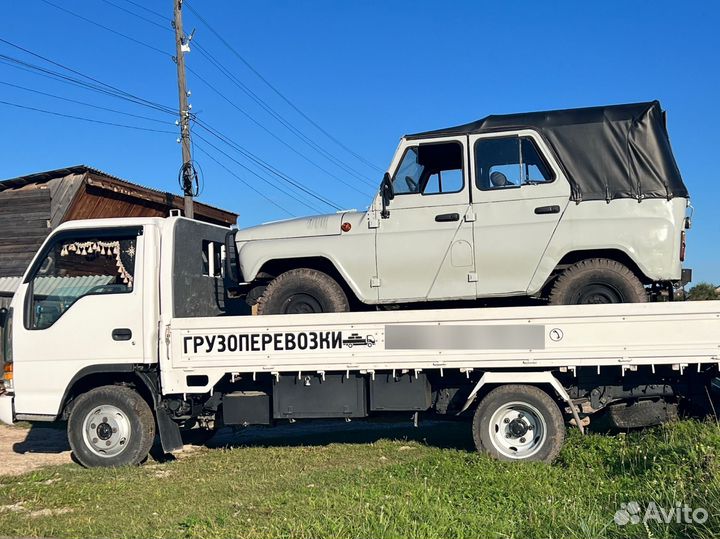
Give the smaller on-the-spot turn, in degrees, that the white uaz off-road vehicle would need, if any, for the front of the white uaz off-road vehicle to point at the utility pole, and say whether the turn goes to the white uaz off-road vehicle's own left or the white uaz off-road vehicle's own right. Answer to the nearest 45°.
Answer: approximately 45° to the white uaz off-road vehicle's own right

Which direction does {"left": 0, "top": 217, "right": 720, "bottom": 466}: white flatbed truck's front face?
to the viewer's left

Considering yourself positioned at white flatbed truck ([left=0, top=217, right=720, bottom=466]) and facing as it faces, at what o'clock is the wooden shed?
The wooden shed is roughly at 2 o'clock from the white flatbed truck.

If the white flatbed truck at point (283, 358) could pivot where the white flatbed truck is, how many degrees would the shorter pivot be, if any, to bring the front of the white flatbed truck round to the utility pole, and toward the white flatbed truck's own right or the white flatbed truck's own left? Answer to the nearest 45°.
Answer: approximately 90° to the white flatbed truck's own right

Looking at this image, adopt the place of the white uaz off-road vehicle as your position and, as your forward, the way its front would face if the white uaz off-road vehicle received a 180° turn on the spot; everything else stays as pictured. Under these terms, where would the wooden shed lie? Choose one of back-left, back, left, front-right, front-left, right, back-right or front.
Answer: back-left

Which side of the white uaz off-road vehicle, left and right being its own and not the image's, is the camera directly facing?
left
